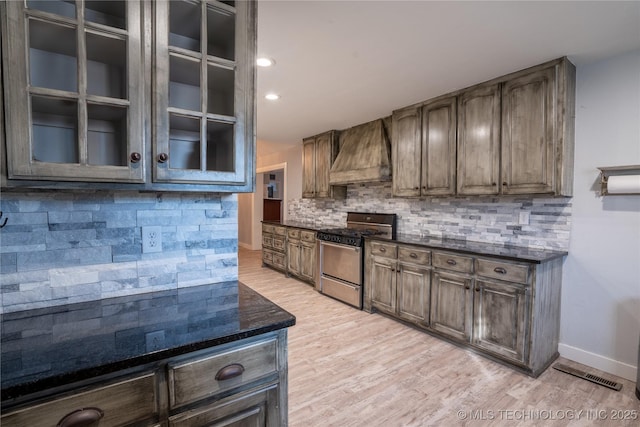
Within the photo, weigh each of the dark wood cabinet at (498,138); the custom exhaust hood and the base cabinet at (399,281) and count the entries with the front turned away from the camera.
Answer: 0

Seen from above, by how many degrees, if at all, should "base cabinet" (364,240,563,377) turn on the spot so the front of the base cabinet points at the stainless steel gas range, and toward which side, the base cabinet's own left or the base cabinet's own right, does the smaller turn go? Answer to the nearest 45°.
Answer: approximately 90° to the base cabinet's own right

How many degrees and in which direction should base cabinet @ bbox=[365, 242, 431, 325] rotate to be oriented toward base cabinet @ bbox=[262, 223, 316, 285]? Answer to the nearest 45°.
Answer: approximately 90° to its right

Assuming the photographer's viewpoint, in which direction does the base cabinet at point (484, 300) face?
facing the viewer and to the left of the viewer

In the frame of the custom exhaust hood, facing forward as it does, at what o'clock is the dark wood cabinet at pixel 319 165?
The dark wood cabinet is roughly at 3 o'clock from the custom exhaust hood.

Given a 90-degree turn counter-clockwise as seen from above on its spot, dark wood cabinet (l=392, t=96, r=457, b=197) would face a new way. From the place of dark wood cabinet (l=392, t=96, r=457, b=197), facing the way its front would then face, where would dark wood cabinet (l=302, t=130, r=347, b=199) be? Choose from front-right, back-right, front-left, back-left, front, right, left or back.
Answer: back

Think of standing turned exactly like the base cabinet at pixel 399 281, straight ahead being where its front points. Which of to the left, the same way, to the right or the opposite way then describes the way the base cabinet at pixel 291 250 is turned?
the same way

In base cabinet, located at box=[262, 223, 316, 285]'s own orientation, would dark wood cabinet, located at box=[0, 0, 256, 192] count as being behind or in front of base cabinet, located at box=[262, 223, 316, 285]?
in front

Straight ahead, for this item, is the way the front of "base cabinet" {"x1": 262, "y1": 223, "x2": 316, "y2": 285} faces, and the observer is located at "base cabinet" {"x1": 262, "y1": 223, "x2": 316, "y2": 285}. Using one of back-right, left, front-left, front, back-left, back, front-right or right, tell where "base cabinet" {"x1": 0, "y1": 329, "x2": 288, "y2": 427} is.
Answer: front-left

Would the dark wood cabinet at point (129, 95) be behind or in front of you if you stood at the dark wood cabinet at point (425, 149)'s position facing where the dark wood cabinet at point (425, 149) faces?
in front

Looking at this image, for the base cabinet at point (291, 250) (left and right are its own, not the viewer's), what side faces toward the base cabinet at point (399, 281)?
left

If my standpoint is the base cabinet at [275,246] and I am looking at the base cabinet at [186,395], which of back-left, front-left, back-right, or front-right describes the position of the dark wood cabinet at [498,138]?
front-left

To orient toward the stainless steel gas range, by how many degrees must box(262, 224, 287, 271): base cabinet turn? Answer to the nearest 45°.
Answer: approximately 90° to its left

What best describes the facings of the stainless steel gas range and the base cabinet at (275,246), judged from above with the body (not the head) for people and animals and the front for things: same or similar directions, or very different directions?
same or similar directions

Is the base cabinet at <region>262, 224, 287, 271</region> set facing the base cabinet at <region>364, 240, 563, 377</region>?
no

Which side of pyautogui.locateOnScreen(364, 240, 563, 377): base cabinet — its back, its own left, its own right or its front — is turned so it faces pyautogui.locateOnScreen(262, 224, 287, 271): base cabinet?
right

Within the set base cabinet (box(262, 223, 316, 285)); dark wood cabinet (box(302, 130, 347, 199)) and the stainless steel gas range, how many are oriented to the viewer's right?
0

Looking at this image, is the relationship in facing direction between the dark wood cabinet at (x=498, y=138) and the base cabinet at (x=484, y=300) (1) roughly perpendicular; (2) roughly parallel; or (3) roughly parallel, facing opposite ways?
roughly parallel

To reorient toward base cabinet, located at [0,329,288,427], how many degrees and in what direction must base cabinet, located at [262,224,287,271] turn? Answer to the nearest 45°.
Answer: approximately 45° to its left
